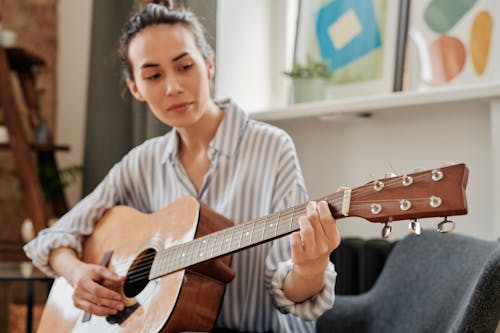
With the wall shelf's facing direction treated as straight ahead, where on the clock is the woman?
The woman is roughly at 12 o'clock from the wall shelf.

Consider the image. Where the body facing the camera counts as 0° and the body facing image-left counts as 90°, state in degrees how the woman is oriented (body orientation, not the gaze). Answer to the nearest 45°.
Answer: approximately 0°

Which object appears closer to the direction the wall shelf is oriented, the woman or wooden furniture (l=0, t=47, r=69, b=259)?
the woman

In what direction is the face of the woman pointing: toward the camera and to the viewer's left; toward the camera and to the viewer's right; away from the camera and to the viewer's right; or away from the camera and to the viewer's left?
toward the camera and to the viewer's right

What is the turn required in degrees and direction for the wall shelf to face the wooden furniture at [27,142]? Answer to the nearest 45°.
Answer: approximately 45° to its right

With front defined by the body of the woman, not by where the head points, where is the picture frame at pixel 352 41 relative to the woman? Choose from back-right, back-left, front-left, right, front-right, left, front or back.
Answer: back-left

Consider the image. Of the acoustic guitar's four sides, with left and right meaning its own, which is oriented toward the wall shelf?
back

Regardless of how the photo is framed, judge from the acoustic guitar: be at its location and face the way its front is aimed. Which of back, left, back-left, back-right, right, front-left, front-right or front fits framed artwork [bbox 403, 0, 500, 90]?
back

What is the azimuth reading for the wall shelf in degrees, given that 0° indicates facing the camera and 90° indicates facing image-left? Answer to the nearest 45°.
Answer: approximately 45°

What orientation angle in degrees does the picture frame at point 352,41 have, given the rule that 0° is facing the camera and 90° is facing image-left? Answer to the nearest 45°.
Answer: approximately 45°

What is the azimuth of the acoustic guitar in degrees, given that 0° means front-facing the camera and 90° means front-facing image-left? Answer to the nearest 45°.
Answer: approximately 45°
